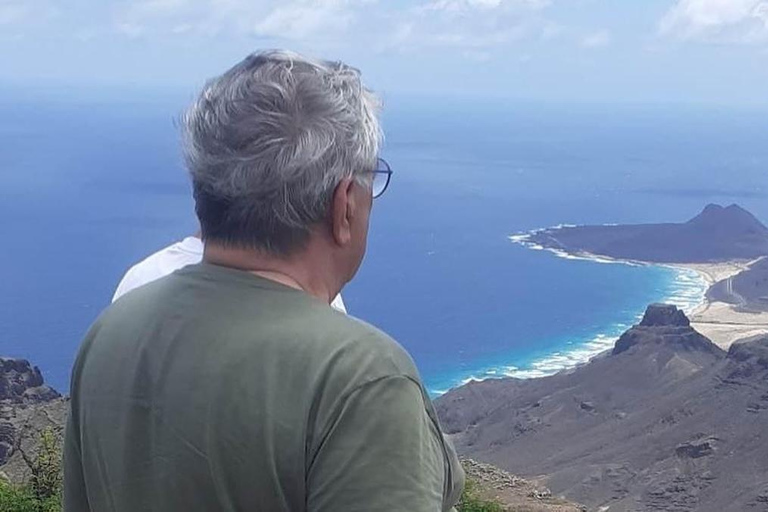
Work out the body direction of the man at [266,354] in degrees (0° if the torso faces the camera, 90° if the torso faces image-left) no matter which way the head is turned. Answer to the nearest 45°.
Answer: approximately 225°

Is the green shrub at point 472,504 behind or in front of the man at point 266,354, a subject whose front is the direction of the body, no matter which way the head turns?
in front

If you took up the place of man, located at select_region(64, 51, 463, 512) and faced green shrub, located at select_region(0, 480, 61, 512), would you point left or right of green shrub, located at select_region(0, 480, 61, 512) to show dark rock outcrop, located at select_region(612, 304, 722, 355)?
right

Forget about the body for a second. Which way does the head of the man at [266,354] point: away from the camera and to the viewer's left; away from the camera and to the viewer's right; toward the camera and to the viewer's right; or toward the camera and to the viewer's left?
away from the camera and to the viewer's right

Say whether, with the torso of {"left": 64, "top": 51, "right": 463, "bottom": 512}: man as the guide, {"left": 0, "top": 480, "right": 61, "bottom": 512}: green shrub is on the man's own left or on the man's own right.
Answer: on the man's own left
